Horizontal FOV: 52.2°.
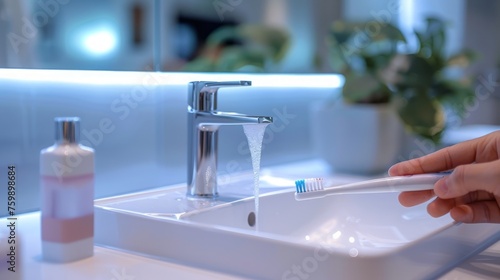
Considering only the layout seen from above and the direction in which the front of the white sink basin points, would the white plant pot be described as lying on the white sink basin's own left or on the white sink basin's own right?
on the white sink basin's own left

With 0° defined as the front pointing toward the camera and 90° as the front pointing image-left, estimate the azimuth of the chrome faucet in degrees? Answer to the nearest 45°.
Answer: approximately 270°

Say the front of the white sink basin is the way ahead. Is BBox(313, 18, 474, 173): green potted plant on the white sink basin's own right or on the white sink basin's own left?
on the white sink basin's own left

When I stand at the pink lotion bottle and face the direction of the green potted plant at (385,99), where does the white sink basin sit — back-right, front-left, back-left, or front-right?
front-right

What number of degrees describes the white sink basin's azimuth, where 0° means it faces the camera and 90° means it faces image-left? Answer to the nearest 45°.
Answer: approximately 315°

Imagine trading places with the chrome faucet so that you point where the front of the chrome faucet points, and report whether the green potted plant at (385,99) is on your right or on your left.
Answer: on your left
